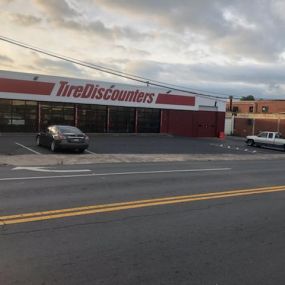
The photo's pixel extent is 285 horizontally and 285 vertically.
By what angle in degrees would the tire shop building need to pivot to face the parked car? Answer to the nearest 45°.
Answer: approximately 45° to its right

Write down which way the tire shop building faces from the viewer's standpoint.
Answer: facing the viewer and to the right of the viewer

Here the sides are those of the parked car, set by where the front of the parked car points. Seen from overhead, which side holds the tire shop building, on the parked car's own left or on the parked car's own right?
on the parked car's own right

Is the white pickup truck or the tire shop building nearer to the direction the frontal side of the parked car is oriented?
the tire shop building

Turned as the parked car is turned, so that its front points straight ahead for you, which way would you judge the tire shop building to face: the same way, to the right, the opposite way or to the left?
the opposite way

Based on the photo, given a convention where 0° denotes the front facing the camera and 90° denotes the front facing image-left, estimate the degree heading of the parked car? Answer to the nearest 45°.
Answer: approximately 135°
